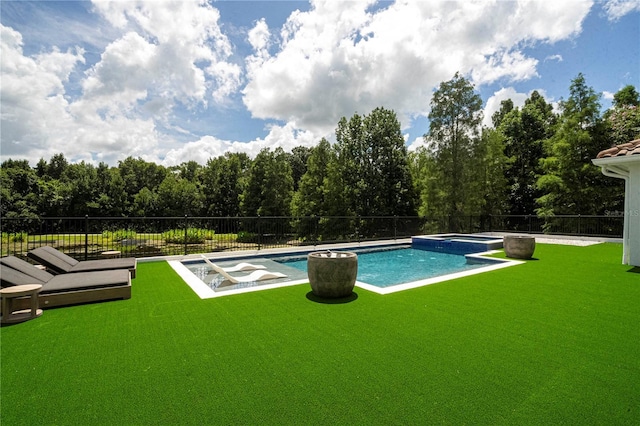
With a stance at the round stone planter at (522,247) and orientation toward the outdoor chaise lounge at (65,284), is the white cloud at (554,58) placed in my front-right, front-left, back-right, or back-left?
back-right

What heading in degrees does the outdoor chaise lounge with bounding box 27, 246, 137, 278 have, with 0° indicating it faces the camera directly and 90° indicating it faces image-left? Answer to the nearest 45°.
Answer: approximately 270°

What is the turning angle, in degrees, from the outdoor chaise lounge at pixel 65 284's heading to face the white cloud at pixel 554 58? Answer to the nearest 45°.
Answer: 0° — it already faces it

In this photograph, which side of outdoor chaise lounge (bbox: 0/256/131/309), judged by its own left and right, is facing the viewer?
right

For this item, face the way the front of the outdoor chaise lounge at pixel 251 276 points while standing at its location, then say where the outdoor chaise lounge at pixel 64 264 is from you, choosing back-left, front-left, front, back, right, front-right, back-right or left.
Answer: back

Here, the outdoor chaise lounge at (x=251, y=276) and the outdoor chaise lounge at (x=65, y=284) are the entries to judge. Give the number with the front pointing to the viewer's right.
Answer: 2

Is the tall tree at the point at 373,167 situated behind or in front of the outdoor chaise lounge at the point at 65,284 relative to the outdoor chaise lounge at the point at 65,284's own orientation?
in front

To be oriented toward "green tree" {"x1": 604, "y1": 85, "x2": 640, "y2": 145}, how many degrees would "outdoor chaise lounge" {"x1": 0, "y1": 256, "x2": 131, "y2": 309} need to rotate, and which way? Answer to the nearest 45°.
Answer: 0° — it already faces it

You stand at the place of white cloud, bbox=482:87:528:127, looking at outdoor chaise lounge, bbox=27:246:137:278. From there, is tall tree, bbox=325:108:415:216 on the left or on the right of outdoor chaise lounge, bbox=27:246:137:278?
right

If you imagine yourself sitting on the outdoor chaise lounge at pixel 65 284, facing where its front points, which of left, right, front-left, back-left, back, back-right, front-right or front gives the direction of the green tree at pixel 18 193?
left

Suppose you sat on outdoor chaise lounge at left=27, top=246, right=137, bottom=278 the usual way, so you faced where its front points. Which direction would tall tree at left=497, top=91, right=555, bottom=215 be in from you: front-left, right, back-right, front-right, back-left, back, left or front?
front

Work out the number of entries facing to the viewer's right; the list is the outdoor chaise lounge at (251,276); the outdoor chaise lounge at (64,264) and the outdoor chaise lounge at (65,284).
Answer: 3

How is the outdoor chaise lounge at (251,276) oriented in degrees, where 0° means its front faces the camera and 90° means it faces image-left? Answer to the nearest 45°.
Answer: approximately 270°
